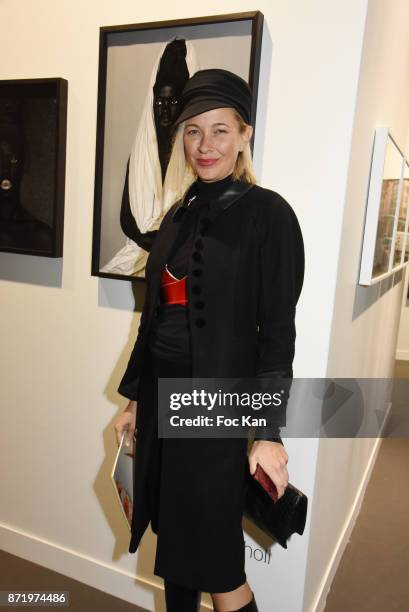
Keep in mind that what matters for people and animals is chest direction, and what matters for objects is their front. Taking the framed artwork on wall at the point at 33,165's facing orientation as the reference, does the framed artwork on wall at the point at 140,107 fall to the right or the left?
on its left

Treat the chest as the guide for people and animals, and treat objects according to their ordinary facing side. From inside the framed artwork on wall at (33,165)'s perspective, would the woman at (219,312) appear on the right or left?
on its left

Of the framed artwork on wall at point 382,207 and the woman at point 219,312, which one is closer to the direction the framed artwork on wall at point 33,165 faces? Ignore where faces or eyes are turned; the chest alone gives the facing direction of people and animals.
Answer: the woman

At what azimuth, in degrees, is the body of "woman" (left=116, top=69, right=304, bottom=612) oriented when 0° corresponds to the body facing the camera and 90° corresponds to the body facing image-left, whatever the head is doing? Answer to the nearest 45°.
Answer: approximately 45°

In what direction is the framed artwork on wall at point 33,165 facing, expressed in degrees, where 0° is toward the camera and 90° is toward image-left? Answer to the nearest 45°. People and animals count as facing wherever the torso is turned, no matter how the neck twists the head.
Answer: approximately 45°

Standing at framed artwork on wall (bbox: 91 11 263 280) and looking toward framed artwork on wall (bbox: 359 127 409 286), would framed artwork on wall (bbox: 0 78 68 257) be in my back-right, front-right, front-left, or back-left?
back-left

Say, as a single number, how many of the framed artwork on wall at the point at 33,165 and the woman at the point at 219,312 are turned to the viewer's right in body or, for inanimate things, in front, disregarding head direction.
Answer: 0
